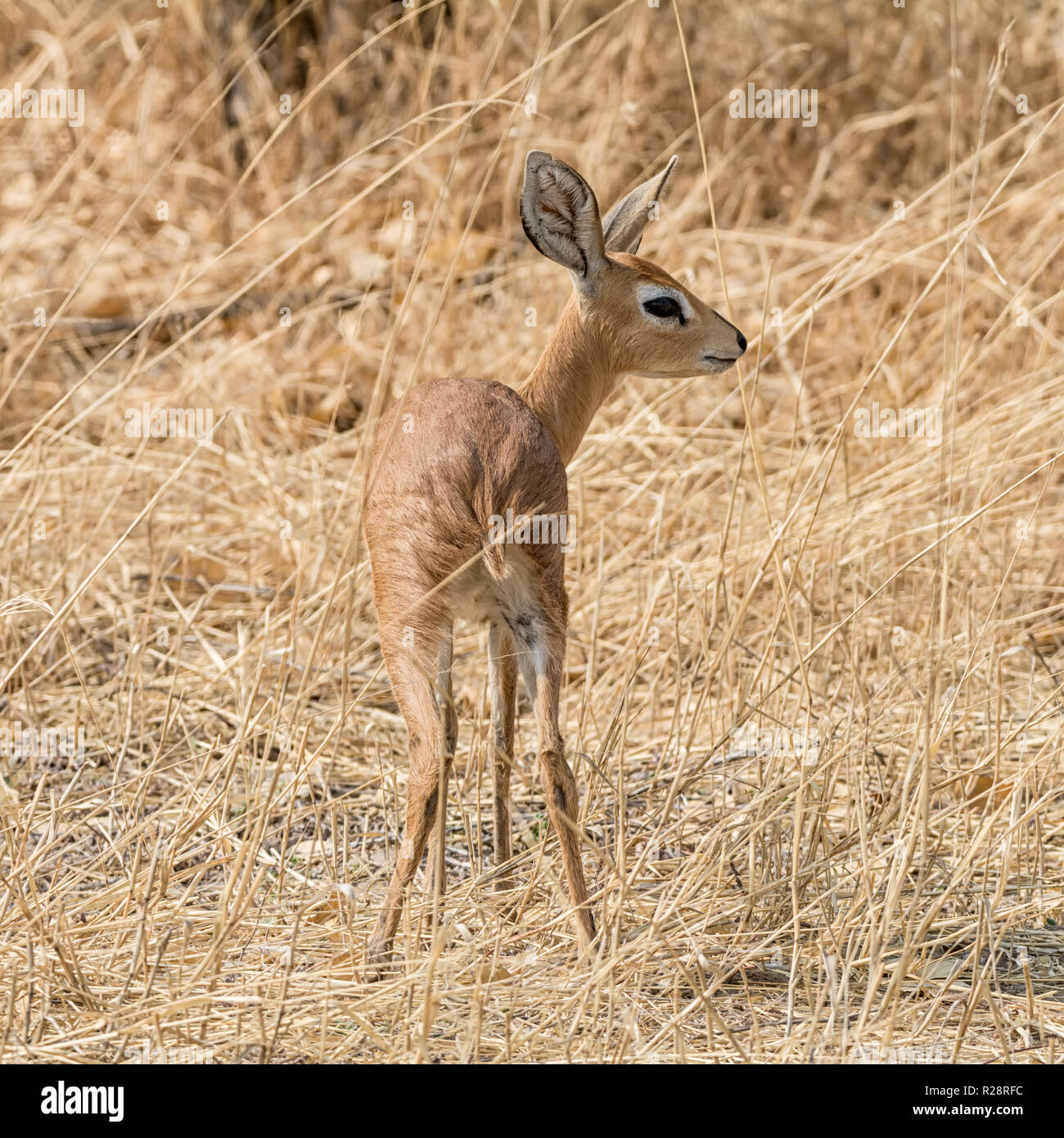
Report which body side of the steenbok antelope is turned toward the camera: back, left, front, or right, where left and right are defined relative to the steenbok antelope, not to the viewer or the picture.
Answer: back
